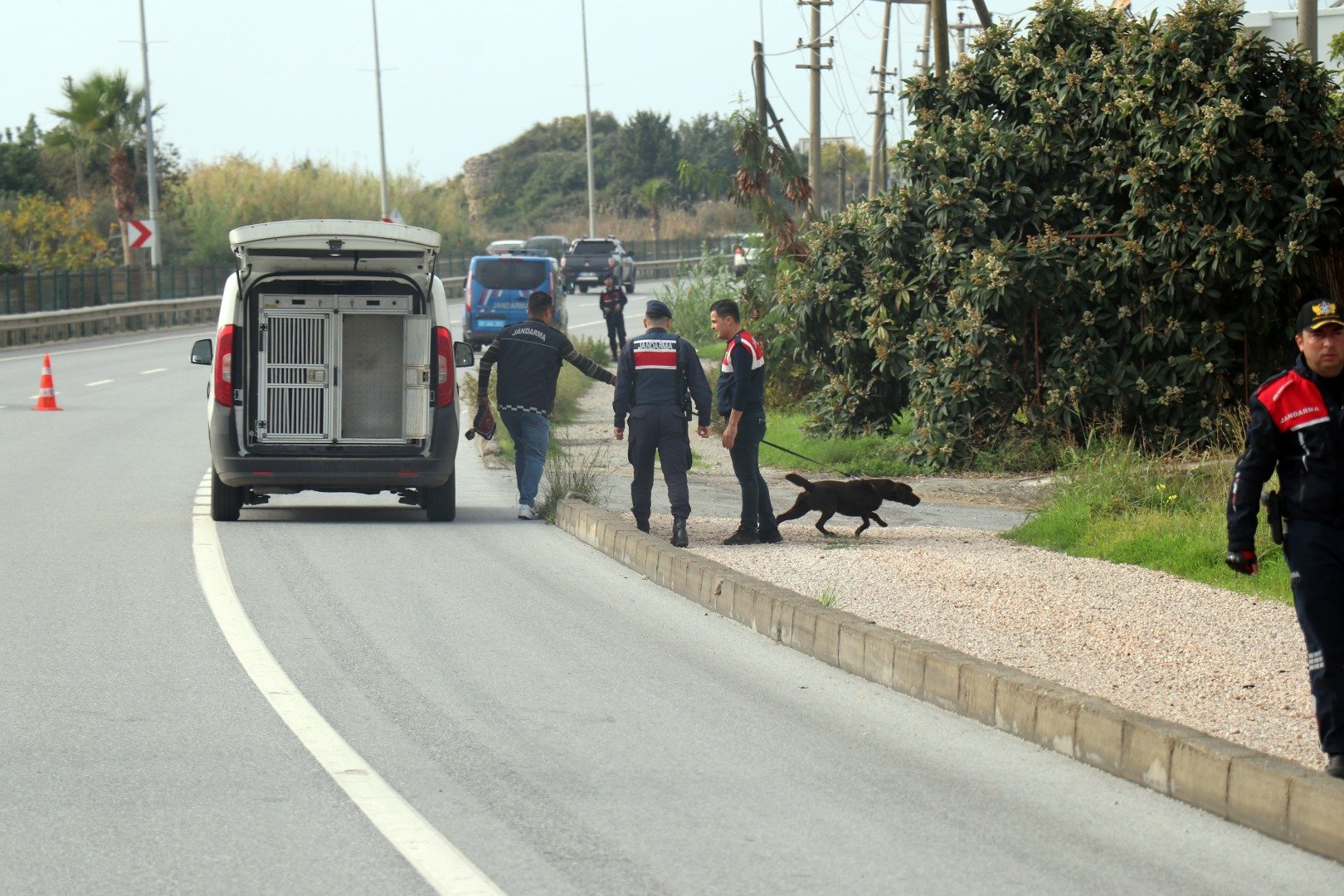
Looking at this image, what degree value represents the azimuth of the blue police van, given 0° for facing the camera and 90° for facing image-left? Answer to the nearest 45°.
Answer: approximately 180°

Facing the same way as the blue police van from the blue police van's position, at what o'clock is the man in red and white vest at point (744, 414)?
The man in red and white vest is roughly at 6 o'clock from the blue police van.

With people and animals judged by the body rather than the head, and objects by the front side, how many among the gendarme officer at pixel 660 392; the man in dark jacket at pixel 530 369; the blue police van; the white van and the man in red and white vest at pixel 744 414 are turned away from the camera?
4

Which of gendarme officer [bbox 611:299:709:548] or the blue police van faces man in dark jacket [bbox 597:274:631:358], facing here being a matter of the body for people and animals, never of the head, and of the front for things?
the gendarme officer

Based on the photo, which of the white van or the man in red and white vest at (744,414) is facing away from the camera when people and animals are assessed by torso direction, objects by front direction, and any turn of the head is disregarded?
the white van

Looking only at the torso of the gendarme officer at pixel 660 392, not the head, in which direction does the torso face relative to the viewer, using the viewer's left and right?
facing away from the viewer

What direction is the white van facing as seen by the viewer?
away from the camera

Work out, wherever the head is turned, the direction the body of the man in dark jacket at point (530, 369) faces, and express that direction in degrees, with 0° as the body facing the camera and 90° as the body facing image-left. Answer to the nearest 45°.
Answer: approximately 180°

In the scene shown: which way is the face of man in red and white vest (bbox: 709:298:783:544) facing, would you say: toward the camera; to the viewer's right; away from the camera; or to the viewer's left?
to the viewer's left

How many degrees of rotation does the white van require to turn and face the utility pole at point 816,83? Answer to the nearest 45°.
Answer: approximately 45° to its right
